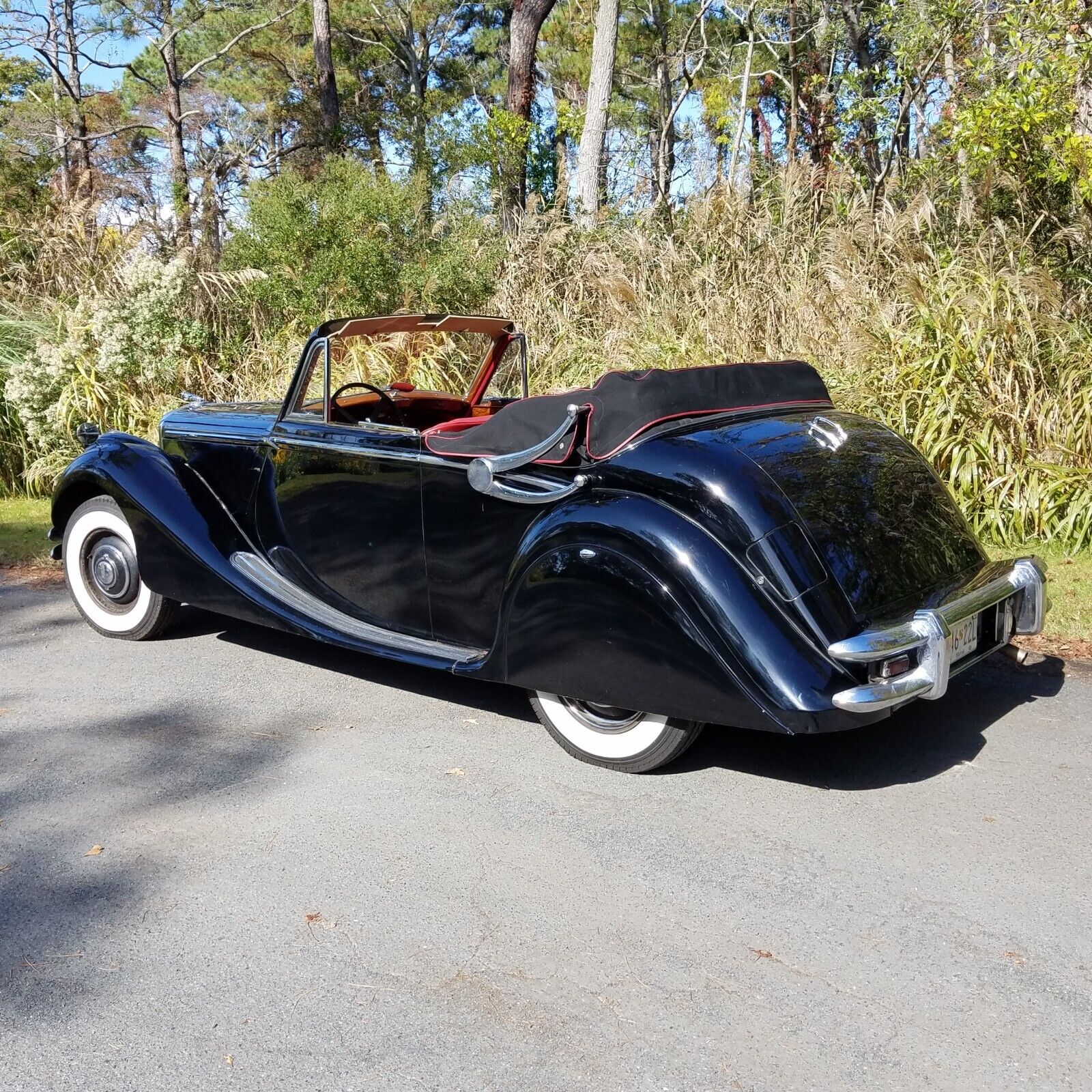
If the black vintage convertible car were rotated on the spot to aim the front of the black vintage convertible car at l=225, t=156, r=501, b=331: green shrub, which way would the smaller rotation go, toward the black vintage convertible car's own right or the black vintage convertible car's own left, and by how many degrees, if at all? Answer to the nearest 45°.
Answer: approximately 45° to the black vintage convertible car's own right

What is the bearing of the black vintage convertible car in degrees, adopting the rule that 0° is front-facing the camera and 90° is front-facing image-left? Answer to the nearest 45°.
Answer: approximately 135°

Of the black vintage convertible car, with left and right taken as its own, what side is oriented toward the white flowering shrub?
front
